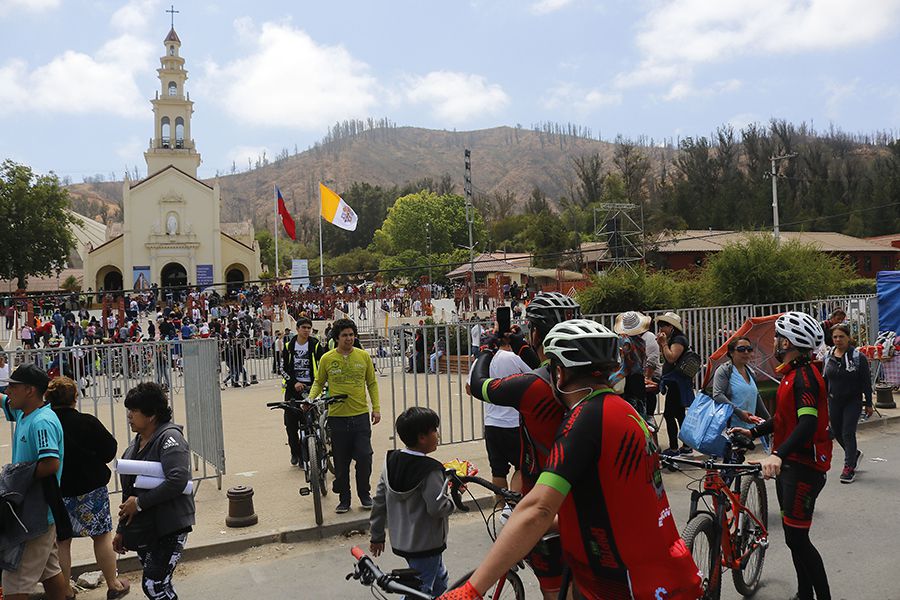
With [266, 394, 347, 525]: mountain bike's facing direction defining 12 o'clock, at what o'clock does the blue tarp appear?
The blue tarp is roughly at 8 o'clock from the mountain bike.

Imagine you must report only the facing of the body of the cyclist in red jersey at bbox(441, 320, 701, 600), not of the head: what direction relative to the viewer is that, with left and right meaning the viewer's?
facing away from the viewer and to the left of the viewer

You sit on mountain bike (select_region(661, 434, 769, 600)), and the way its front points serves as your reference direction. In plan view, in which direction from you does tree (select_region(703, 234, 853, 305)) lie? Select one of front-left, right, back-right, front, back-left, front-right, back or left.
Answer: back-right

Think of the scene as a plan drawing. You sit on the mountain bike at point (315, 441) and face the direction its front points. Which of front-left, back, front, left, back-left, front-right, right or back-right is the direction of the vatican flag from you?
back

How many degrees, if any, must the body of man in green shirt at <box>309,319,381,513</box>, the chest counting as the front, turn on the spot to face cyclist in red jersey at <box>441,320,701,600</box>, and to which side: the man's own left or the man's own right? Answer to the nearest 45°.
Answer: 0° — they already face them

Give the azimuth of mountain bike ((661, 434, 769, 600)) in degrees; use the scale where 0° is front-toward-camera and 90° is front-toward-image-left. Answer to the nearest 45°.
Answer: approximately 45°

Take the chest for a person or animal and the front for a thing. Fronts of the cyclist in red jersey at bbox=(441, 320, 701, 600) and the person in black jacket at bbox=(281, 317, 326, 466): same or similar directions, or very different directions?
very different directions

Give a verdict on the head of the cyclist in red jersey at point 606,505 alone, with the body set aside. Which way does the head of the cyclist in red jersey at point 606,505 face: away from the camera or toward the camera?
away from the camera

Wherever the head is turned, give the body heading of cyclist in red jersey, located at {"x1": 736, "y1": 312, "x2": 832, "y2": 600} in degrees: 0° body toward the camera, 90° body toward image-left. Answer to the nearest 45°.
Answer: approximately 90°
